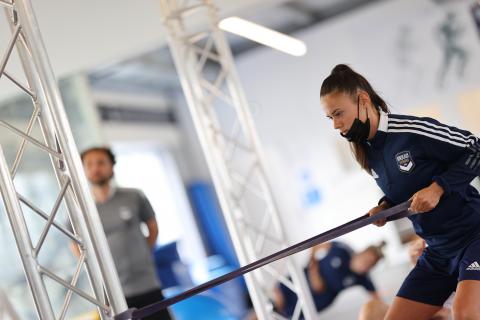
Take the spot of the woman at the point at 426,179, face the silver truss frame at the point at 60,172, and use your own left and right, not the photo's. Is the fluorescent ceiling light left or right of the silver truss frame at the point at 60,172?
right

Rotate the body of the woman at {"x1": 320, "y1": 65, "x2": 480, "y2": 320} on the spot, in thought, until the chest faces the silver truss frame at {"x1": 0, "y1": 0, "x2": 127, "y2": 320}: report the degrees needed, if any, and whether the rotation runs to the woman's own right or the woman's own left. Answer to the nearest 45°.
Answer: approximately 45° to the woman's own right

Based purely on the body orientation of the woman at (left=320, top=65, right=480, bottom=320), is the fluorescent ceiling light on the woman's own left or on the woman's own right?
on the woman's own right

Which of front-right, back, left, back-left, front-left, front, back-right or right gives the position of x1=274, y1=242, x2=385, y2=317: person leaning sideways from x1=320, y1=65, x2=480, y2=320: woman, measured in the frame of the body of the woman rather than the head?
back-right

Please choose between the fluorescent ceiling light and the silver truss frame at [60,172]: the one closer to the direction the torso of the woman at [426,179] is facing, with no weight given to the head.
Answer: the silver truss frame

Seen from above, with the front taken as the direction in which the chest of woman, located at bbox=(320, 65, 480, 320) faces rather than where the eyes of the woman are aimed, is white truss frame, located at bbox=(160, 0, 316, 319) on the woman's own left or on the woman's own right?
on the woman's own right

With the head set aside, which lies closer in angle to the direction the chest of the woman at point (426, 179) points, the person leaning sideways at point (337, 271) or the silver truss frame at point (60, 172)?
the silver truss frame

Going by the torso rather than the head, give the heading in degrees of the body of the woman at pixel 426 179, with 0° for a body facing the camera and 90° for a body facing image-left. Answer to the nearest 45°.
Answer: approximately 45°
